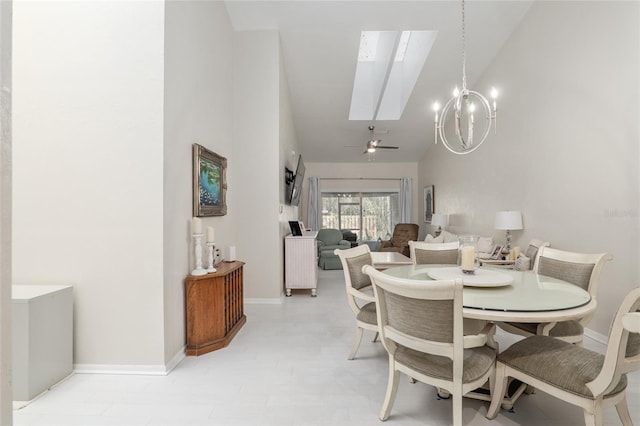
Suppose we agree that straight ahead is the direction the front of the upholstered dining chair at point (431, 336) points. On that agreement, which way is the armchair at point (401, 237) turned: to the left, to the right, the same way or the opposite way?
the opposite way

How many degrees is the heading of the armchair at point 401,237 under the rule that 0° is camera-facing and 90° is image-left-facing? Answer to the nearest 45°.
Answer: approximately 45°

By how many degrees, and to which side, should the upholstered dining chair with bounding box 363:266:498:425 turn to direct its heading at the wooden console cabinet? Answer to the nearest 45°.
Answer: approximately 135° to its left

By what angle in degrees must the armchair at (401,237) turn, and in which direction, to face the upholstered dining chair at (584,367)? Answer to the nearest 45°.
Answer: approximately 45° to its left

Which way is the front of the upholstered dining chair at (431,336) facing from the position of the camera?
facing away from the viewer and to the right of the viewer

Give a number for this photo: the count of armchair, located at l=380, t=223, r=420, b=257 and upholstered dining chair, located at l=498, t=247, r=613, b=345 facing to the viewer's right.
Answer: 0

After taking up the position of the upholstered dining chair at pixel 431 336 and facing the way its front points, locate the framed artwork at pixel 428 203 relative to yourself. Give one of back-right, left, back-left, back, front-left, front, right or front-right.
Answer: front-left

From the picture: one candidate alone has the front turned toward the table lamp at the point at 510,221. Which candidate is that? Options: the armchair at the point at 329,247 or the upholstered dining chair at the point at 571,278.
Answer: the armchair

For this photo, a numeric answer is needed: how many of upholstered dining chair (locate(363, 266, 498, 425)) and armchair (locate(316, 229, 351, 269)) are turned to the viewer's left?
0

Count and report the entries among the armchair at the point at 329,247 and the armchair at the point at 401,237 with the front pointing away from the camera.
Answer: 0

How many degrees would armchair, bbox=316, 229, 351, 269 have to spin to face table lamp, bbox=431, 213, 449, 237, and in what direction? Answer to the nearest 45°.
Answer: approximately 45° to its left

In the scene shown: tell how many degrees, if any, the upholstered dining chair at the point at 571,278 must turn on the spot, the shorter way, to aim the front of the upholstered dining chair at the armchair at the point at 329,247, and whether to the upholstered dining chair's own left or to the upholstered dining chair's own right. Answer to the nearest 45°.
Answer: approximately 90° to the upholstered dining chair's own right

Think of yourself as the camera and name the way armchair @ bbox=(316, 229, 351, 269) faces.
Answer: facing the viewer and to the right of the viewer

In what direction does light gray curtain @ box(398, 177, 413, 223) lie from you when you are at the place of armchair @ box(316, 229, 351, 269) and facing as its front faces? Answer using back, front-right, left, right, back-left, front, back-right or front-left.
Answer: left
